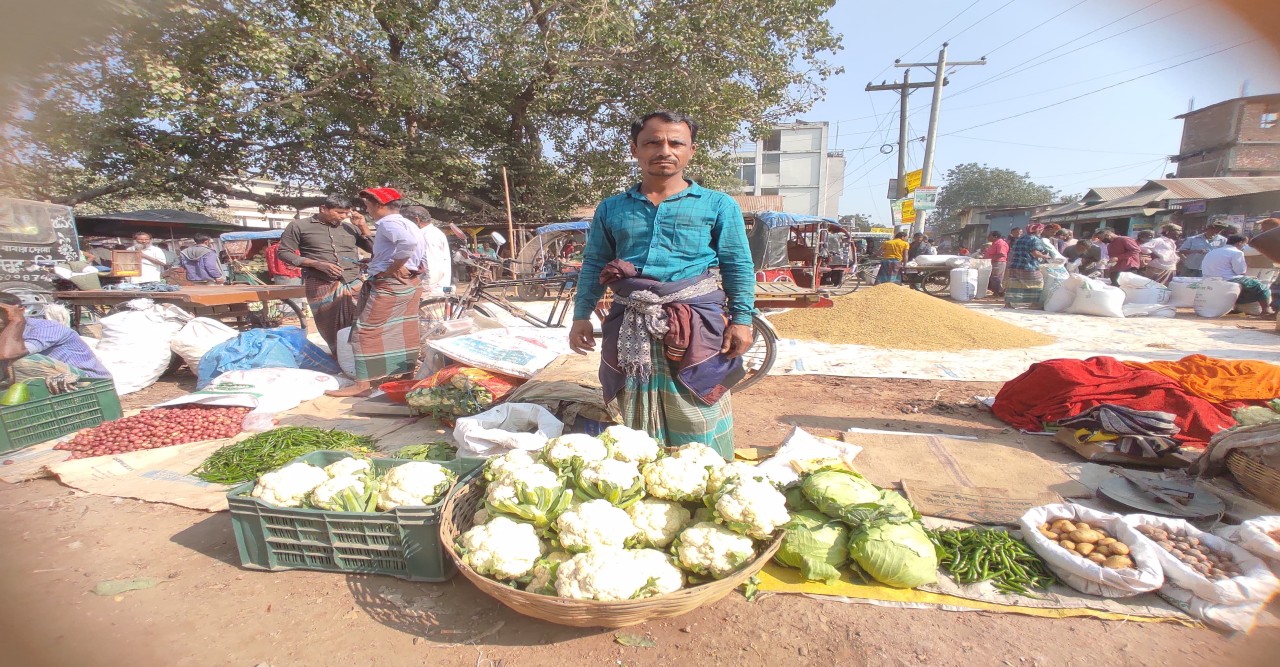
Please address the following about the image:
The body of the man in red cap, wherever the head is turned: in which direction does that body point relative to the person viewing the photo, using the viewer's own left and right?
facing to the left of the viewer

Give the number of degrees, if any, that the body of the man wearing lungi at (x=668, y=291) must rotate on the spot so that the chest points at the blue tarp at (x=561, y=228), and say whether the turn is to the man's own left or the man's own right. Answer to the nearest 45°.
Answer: approximately 180°

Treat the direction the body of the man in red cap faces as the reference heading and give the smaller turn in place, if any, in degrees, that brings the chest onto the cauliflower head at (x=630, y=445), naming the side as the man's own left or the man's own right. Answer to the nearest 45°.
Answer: approximately 90° to the man's own left

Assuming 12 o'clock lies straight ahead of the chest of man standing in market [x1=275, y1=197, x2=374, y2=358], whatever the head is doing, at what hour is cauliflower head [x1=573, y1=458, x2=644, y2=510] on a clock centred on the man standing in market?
The cauliflower head is roughly at 1 o'clock from the man standing in market.

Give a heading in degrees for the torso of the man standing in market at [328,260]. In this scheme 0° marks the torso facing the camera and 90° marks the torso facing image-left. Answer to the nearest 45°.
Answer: approximately 315°

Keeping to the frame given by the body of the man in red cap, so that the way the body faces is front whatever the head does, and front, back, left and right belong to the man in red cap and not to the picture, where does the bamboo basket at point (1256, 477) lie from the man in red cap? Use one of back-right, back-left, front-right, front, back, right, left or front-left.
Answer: back-left

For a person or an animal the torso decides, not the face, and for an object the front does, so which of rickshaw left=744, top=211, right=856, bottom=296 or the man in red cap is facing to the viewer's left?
the man in red cap

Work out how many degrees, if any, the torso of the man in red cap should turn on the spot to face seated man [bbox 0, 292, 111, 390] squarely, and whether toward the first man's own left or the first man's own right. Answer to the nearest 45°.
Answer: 0° — they already face them

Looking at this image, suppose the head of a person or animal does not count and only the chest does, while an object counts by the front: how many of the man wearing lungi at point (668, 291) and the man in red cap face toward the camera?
1
